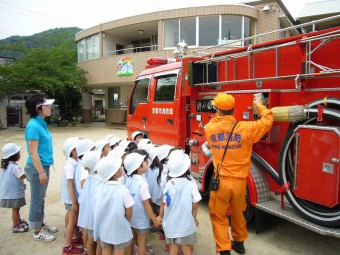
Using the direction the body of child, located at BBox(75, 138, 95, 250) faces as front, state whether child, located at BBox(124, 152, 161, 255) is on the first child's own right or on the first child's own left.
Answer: on the first child's own right

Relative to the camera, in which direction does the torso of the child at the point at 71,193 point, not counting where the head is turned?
to the viewer's right

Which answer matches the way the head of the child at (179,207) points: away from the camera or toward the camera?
away from the camera

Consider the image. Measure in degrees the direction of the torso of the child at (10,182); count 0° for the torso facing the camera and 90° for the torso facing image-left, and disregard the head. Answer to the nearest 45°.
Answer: approximately 225°

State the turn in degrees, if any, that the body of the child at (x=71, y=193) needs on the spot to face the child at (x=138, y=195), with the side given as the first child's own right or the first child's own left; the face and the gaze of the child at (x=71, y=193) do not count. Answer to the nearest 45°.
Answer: approximately 45° to the first child's own right

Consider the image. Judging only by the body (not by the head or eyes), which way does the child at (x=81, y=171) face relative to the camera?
to the viewer's right

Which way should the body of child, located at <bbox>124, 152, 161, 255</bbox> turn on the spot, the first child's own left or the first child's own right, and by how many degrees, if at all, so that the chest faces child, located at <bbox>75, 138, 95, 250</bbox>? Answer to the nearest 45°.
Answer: approximately 90° to the first child's own left

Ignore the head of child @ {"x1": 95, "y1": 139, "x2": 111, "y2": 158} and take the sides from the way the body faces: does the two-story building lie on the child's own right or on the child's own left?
on the child's own left

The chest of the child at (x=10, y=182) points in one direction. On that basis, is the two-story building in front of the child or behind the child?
in front

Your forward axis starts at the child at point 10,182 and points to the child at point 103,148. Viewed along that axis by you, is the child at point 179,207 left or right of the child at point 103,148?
right
